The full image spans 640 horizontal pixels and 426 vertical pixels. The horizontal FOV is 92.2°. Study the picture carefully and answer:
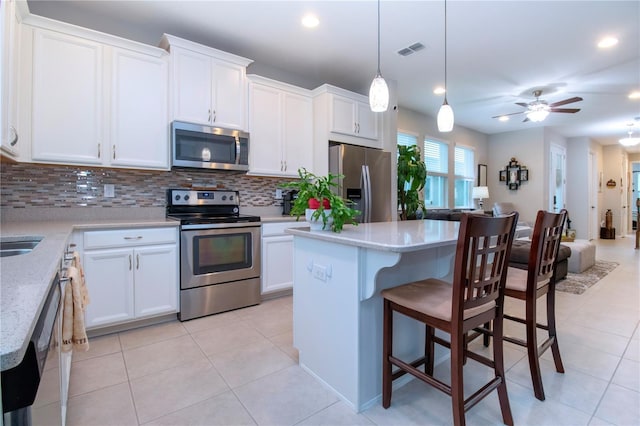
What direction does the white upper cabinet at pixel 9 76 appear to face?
to the viewer's right

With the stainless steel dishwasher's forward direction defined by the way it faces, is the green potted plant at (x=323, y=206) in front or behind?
in front

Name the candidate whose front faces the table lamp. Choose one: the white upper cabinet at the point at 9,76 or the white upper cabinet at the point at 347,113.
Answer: the white upper cabinet at the point at 9,76

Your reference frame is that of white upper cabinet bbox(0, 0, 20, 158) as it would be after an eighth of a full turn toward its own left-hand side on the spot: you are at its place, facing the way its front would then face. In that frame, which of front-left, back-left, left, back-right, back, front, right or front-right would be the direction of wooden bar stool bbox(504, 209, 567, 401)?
right

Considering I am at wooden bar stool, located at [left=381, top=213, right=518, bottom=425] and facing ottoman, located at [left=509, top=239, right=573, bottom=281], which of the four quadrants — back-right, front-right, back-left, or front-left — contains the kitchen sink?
back-left

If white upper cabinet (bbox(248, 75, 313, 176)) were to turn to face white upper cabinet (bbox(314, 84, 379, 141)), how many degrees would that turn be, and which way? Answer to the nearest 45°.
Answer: approximately 45° to its left

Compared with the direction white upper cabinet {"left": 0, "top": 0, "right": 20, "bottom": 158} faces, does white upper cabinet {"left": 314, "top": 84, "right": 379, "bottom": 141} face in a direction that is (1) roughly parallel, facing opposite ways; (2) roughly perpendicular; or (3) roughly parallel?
roughly perpendicular

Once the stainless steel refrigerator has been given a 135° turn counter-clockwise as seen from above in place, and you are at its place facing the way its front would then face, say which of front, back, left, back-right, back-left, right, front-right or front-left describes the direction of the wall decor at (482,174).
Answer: front-right

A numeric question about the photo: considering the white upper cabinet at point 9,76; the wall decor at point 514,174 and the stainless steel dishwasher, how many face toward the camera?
1

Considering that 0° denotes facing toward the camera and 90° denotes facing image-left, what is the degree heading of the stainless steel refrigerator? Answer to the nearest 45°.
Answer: approximately 315°

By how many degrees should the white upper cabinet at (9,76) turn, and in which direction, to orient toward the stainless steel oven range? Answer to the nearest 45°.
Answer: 0° — it already faces it

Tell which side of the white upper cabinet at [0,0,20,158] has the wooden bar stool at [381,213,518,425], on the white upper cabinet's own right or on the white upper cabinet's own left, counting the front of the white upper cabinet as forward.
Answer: on the white upper cabinet's own right

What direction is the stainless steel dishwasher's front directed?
to the viewer's right

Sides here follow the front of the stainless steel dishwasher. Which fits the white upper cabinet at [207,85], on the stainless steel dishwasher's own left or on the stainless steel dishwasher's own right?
on the stainless steel dishwasher's own left
